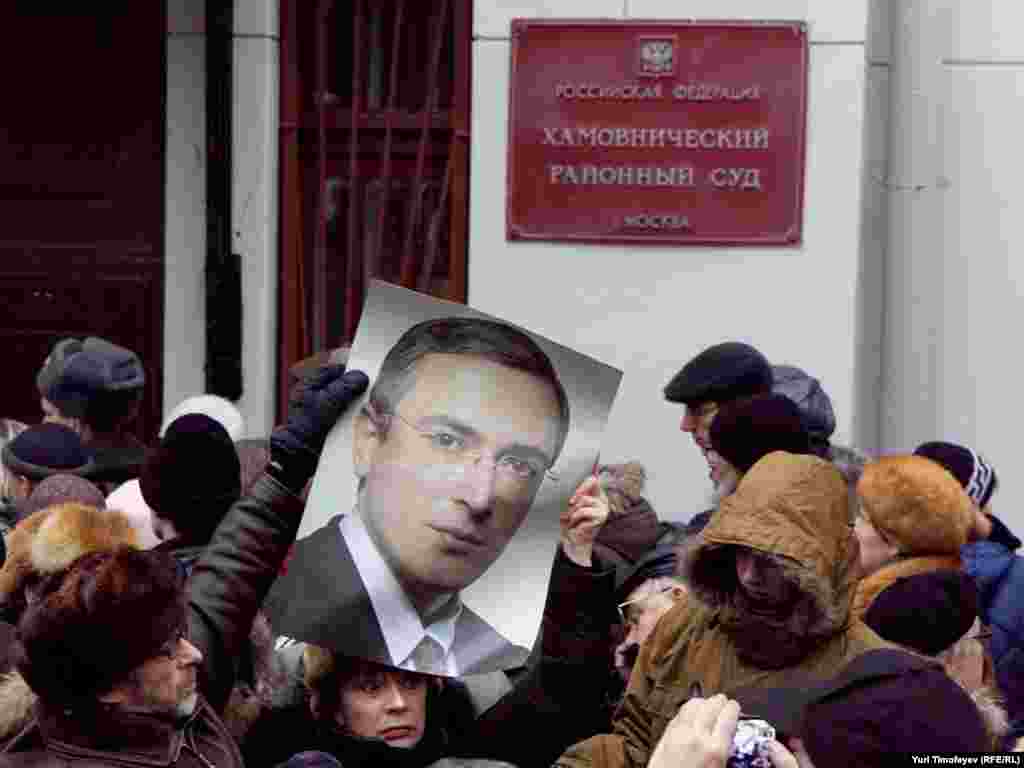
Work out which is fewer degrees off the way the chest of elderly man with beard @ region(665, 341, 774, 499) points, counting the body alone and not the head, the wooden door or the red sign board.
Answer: the wooden door

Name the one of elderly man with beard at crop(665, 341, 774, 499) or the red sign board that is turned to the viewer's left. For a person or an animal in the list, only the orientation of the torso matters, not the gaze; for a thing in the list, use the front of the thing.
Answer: the elderly man with beard

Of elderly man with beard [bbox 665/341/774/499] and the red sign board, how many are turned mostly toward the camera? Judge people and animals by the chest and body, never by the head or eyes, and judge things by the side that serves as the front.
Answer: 1

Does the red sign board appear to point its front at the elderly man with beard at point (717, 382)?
yes

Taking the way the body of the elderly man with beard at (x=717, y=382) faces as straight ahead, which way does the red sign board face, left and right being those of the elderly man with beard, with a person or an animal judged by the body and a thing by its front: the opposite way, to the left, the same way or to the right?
to the left

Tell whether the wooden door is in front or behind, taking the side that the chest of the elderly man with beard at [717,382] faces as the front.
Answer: in front

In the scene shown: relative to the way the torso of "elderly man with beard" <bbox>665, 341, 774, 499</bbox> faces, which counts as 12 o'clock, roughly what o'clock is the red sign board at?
The red sign board is roughly at 3 o'clock from the elderly man with beard.

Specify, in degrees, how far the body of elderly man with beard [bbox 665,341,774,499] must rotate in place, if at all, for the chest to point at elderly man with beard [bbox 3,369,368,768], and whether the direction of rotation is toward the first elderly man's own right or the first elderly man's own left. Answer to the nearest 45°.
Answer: approximately 45° to the first elderly man's own left

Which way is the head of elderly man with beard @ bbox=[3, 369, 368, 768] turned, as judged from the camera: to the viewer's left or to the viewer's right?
to the viewer's right

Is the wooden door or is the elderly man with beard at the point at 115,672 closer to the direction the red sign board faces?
the elderly man with beard

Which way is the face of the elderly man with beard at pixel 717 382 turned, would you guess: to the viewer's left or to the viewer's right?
to the viewer's left

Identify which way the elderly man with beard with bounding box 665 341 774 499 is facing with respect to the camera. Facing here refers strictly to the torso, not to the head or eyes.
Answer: to the viewer's left
